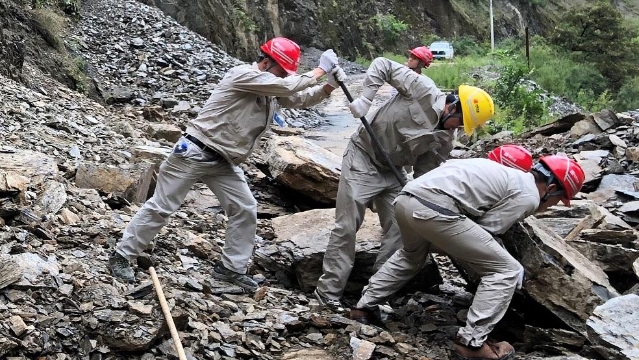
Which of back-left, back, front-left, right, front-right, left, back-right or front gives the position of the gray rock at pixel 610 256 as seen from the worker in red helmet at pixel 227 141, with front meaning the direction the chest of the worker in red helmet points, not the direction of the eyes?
front

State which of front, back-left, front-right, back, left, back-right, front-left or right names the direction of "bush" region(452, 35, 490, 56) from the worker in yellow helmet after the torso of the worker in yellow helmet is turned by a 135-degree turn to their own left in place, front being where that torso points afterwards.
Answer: front

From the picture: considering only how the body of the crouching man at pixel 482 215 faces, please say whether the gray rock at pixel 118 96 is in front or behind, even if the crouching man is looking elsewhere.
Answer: behind

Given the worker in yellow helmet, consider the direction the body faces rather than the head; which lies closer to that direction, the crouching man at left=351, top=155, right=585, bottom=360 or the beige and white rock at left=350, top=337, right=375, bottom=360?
the crouching man

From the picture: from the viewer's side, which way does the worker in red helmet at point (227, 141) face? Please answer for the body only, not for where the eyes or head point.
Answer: to the viewer's right

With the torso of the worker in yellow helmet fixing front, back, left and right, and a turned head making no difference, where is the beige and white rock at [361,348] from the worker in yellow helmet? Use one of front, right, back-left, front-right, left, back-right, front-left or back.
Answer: front-right

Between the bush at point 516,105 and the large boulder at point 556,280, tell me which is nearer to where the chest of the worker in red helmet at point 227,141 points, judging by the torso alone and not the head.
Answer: the large boulder

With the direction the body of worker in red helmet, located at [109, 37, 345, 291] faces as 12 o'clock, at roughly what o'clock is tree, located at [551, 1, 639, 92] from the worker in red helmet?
The tree is roughly at 10 o'clock from the worker in red helmet.

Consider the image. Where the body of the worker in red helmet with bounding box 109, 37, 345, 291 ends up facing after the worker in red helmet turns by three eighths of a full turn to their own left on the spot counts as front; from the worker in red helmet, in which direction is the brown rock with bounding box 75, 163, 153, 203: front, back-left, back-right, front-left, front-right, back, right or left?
front

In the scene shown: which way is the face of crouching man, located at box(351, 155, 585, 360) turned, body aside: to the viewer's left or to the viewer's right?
to the viewer's right

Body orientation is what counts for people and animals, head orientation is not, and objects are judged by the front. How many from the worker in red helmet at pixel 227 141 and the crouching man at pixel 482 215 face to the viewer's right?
2

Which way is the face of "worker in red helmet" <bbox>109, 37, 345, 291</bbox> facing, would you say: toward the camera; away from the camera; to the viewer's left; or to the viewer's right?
to the viewer's right

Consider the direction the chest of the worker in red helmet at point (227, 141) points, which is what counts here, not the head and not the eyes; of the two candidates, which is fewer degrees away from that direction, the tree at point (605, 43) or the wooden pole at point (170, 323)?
the tree

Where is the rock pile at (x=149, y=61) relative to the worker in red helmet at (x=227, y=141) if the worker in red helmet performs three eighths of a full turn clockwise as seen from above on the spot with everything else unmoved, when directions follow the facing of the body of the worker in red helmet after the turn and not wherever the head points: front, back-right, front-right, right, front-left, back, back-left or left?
back-right

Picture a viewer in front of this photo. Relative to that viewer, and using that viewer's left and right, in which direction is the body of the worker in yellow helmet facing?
facing the viewer and to the right of the viewer

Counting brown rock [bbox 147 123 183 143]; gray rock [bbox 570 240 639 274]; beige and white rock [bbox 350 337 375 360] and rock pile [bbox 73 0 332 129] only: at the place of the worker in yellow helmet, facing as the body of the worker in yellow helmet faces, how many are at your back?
2

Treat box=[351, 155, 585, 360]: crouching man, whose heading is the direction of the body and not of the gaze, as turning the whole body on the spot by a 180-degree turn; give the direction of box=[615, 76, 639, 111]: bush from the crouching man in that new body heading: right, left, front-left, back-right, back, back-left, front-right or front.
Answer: right

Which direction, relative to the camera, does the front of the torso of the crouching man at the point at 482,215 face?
to the viewer's right
